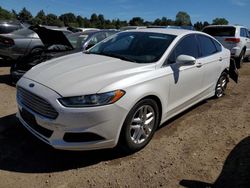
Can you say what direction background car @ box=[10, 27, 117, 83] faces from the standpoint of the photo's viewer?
facing the viewer and to the left of the viewer

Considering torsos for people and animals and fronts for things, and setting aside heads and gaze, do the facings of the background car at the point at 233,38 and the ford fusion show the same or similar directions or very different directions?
very different directions

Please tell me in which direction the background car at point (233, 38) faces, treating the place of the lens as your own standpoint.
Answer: facing away from the viewer and to the right of the viewer

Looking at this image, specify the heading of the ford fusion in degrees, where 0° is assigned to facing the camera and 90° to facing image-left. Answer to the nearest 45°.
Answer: approximately 45°

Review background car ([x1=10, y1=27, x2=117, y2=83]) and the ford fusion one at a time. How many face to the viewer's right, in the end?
0

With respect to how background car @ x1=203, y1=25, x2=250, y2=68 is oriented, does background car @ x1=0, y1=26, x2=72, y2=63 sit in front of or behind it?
behind

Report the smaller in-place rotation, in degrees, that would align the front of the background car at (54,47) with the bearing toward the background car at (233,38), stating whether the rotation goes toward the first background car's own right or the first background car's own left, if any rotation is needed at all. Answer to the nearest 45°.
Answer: approximately 135° to the first background car's own left
